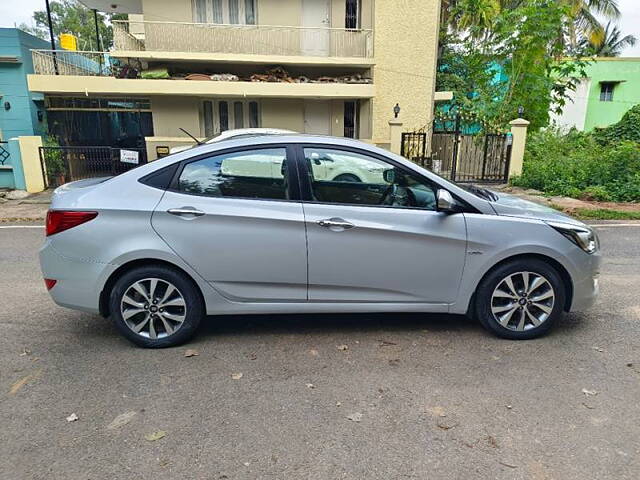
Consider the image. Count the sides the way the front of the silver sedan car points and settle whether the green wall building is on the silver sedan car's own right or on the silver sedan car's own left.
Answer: on the silver sedan car's own left

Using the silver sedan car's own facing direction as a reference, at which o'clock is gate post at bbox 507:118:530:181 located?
The gate post is roughly at 10 o'clock from the silver sedan car.

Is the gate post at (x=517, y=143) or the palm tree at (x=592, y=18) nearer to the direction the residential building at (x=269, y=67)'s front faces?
the gate post

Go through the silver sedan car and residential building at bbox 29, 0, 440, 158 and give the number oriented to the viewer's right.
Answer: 1

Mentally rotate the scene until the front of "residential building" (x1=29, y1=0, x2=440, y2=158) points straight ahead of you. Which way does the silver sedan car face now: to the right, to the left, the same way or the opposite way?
to the left

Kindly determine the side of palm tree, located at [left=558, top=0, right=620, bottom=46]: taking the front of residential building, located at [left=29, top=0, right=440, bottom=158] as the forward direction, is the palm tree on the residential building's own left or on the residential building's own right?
on the residential building's own left

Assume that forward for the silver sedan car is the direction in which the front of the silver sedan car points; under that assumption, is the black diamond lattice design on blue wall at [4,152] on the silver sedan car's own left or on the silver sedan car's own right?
on the silver sedan car's own left

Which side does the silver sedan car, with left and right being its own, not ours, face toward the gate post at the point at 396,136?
left

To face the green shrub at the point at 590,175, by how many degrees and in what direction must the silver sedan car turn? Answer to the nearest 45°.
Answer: approximately 45° to its left

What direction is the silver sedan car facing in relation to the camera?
to the viewer's right

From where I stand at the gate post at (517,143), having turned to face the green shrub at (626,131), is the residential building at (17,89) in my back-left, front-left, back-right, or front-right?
back-left

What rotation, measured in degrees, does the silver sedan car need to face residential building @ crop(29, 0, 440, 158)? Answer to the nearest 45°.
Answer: approximately 90° to its left

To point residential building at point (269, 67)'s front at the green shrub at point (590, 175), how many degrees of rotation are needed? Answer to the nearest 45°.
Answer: approximately 45° to its left

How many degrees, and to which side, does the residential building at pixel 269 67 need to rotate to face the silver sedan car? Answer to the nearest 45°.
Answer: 0° — it already faces it
